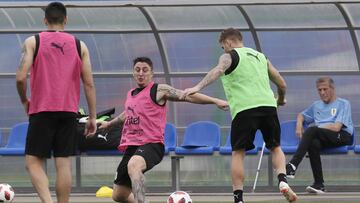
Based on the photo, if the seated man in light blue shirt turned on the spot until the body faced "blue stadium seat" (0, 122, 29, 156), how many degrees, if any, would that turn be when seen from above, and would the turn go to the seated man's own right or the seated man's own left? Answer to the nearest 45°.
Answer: approximately 45° to the seated man's own right

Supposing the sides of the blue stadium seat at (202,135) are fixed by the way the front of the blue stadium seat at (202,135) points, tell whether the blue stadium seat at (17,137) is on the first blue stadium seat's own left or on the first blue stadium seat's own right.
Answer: on the first blue stadium seat's own right

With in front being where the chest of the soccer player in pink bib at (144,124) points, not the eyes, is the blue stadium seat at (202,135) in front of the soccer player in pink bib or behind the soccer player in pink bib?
behind

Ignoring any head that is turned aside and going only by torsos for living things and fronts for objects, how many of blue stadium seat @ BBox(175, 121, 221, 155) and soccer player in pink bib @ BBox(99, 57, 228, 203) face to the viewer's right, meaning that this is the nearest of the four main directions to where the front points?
0

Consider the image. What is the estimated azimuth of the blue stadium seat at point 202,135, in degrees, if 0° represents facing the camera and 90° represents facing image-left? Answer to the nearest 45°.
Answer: approximately 45°

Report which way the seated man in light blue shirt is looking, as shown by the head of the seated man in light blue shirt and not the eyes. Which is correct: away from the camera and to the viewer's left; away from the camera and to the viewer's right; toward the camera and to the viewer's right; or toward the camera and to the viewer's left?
toward the camera and to the viewer's left
